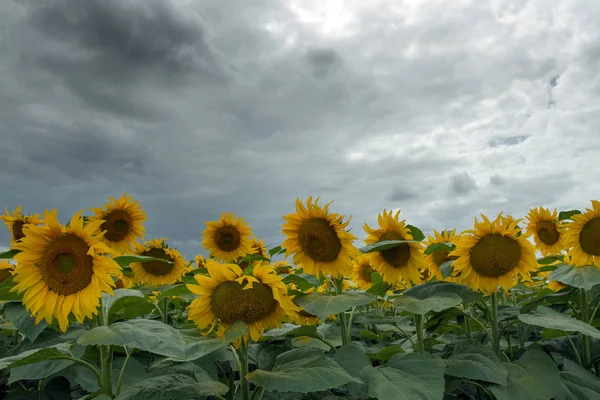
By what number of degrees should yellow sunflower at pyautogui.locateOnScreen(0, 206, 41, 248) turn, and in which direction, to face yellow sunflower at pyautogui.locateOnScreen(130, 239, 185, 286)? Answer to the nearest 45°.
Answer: approximately 45° to its left

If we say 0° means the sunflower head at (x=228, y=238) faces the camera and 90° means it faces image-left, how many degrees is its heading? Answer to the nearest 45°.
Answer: approximately 0°

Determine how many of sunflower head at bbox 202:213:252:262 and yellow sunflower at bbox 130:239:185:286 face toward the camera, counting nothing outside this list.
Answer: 2

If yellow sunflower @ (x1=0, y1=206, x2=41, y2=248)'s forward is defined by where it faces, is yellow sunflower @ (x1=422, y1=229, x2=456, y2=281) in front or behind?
in front

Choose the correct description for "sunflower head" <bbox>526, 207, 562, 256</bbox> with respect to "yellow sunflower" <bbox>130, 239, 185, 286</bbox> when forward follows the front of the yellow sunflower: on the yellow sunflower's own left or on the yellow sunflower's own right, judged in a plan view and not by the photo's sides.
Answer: on the yellow sunflower's own left

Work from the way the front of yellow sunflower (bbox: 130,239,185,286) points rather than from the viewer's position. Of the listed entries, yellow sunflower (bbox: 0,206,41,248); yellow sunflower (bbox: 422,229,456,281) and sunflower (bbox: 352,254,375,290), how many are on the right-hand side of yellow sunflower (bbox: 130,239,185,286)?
1

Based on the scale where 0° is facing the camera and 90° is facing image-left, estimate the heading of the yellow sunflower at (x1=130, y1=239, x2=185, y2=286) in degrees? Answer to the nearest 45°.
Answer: approximately 0°

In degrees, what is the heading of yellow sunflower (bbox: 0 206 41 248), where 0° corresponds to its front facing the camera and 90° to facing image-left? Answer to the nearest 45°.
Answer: approximately 315°

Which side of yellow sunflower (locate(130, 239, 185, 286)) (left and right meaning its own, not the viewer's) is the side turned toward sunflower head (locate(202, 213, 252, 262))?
left
